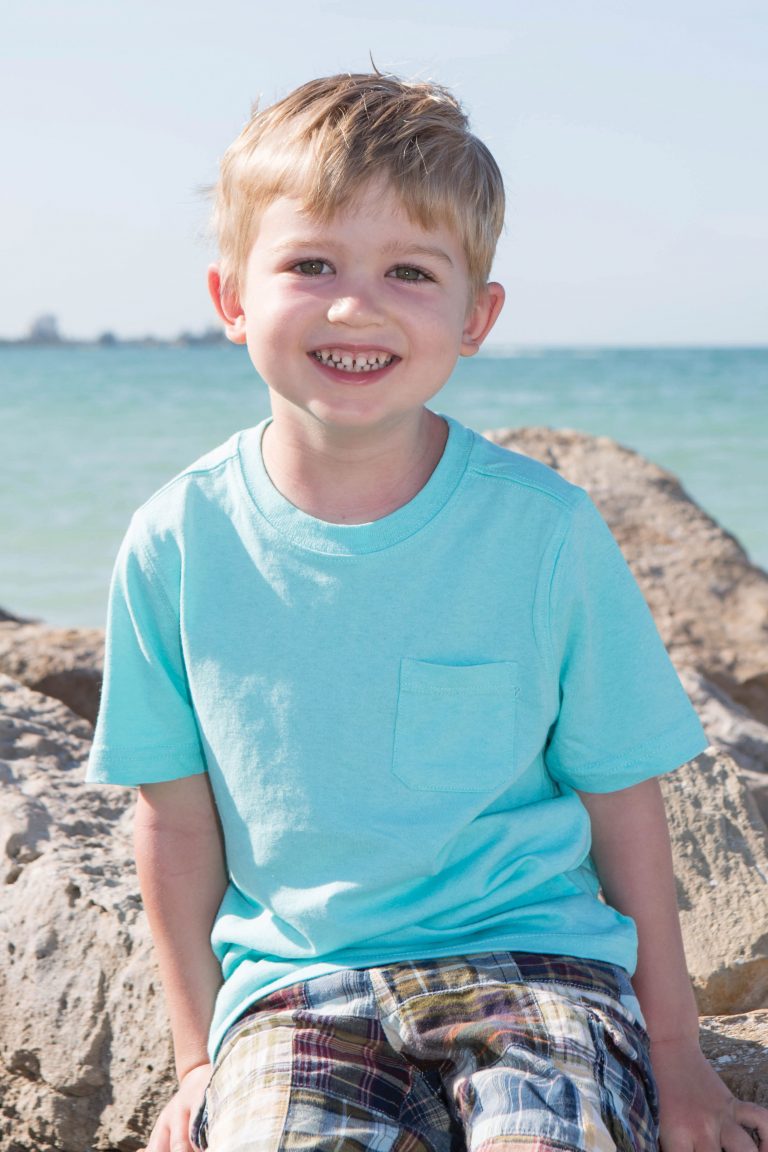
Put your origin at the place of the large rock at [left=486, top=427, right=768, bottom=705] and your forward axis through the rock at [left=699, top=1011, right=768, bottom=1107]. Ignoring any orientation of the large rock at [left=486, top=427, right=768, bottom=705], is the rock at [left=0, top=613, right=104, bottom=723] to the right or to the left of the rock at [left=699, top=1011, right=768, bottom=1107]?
right

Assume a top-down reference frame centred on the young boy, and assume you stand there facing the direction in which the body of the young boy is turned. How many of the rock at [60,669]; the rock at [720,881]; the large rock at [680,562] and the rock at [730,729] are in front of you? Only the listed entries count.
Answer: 0

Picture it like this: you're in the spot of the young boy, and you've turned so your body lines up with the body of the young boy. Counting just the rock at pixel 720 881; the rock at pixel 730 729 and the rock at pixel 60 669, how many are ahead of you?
0

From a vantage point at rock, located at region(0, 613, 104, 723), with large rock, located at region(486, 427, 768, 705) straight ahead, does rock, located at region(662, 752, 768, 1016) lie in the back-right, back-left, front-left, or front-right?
front-right

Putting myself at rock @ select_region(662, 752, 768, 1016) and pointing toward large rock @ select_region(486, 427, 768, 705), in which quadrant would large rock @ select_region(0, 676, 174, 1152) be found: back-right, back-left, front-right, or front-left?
back-left

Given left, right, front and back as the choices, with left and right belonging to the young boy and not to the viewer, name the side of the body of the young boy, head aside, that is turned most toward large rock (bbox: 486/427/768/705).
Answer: back

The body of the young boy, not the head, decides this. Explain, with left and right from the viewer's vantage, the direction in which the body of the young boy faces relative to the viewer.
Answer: facing the viewer

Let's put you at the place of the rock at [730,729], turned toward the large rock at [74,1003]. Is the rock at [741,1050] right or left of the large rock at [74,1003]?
left

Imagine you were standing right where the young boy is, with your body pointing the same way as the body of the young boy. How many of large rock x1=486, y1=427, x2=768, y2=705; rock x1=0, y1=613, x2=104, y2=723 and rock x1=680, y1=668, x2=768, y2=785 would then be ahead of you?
0

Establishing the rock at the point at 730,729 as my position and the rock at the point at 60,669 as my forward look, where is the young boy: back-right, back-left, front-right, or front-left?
front-left

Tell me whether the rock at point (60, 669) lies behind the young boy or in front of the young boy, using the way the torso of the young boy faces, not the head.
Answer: behind

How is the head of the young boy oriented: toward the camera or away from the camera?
toward the camera

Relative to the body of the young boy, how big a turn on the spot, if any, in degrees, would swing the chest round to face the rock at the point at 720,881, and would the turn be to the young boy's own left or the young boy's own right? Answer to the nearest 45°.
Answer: approximately 135° to the young boy's own left

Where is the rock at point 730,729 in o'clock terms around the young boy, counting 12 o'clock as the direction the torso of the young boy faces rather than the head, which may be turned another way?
The rock is roughly at 7 o'clock from the young boy.

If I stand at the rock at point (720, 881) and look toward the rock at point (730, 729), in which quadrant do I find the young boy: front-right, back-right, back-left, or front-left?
back-left
